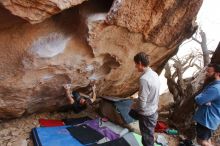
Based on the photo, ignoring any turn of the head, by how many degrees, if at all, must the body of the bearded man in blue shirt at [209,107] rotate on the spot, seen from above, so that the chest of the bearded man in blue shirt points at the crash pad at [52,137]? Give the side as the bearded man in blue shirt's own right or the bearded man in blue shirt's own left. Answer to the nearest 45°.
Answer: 0° — they already face it

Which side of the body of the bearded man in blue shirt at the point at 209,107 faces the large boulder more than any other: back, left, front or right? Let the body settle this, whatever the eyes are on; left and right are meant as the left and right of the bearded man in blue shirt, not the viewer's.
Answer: front

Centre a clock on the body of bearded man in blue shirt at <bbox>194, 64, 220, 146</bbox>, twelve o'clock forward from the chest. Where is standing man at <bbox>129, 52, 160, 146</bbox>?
standing man at <bbox>129, 52, 160, 146</bbox> is roughly at 11 o'clock from bearded man in blue shirt at <bbox>194, 64, 220, 146</bbox>.

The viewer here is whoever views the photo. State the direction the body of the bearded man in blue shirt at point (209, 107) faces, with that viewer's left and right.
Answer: facing to the left of the viewer

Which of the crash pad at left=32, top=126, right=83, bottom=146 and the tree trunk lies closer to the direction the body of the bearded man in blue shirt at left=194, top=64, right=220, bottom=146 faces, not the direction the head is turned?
the crash pad

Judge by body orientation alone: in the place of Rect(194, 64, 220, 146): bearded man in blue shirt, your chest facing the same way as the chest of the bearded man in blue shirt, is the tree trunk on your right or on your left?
on your right

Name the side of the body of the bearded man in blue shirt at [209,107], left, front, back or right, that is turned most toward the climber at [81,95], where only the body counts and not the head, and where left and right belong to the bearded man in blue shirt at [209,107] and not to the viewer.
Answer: front

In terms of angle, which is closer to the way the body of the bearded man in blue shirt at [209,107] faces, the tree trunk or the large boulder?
the large boulder
